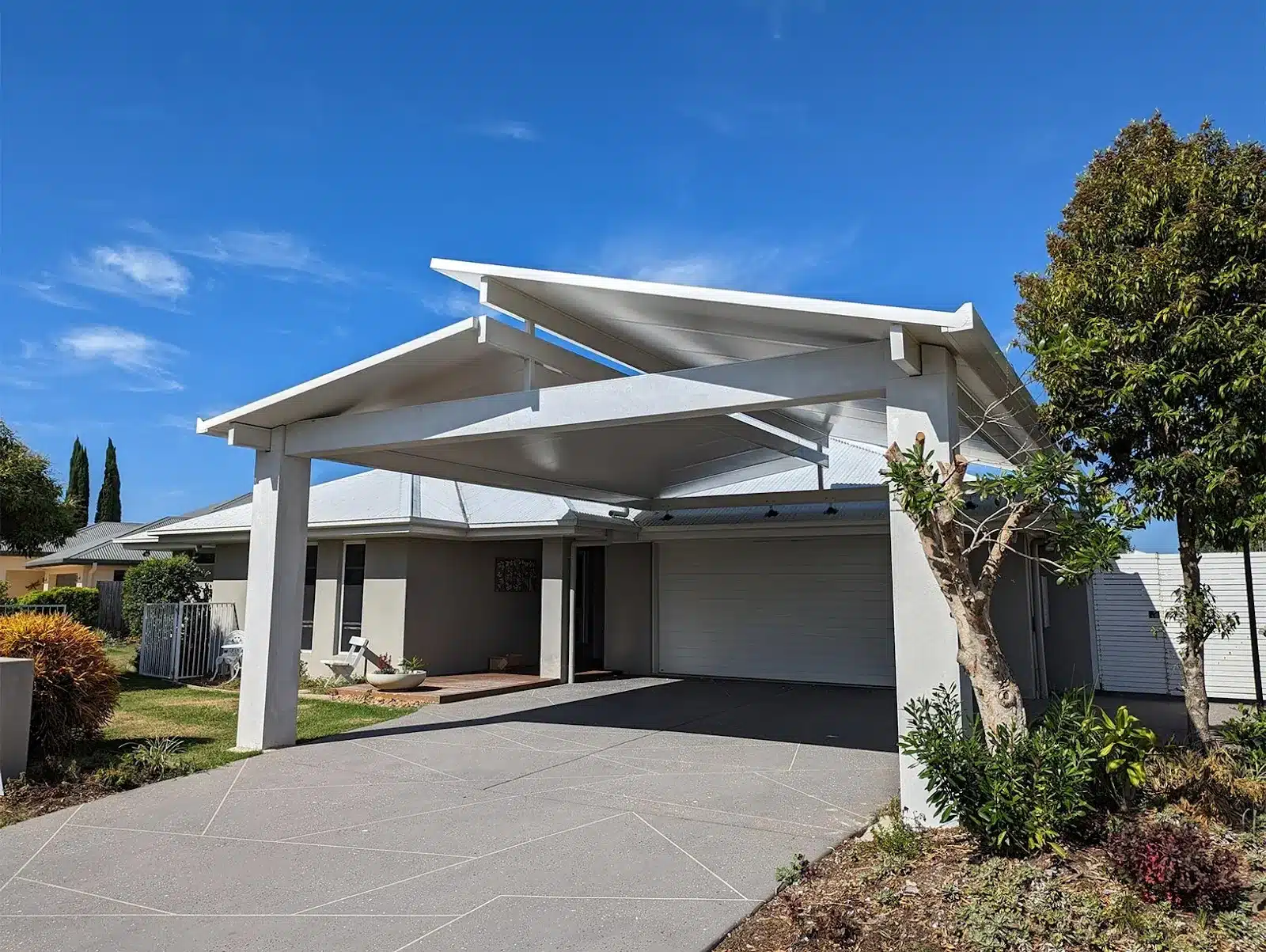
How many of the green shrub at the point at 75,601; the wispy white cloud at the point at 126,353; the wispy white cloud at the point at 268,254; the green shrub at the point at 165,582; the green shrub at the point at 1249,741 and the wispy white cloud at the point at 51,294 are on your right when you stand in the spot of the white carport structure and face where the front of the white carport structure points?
5

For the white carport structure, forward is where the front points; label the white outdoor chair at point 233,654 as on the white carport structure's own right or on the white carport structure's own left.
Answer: on the white carport structure's own right

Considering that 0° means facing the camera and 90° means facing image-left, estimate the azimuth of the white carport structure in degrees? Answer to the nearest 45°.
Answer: approximately 45°

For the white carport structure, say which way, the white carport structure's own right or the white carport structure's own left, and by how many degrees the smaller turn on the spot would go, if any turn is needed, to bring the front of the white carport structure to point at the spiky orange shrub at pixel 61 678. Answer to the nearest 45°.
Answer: approximately 45° to the white carport structure's own right

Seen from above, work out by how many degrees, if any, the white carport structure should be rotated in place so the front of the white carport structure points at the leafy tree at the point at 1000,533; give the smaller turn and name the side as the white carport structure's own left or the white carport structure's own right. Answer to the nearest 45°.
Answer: approximately 90° to the white carport structure's own left

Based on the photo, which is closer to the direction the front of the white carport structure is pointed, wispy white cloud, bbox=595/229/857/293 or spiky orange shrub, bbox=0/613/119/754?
the spiky orange shrub

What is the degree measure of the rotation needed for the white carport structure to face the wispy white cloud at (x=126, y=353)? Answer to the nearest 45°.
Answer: approximately 90° to its right

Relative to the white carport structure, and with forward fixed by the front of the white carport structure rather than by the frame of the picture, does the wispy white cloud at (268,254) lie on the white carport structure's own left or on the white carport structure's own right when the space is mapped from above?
on the white carport structure's own right

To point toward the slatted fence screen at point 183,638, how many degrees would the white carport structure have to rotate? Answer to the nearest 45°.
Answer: approximately 90° to its right

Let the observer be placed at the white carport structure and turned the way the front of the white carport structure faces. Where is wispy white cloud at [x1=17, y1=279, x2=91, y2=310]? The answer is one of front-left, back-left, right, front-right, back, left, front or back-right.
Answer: right

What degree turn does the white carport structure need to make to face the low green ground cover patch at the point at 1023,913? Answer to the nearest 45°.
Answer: approximately 90° to its left

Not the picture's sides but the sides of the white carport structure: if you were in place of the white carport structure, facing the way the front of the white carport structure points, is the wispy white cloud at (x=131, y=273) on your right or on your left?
on your right
